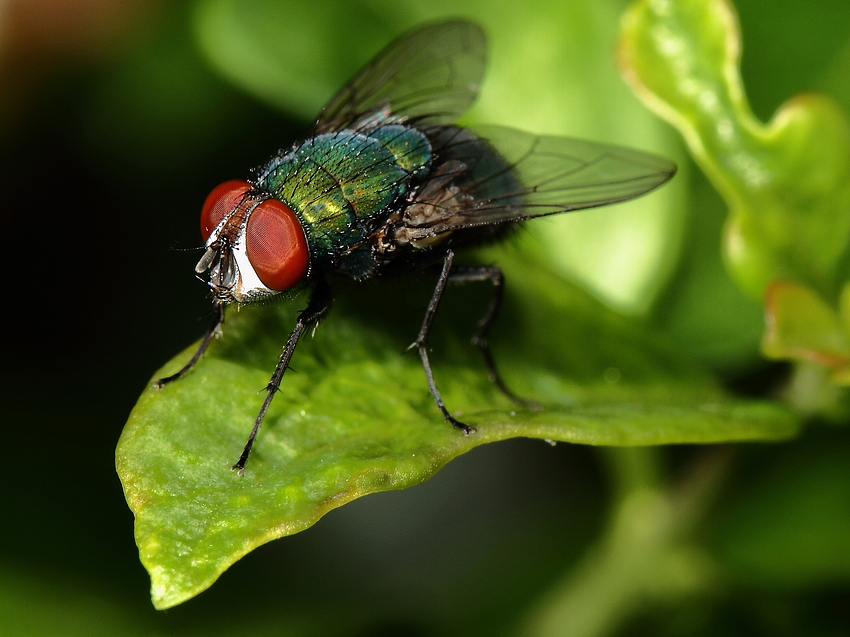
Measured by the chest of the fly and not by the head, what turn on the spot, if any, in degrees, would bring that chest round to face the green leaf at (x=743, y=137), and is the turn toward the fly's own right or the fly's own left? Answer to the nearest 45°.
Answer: approximately 135° to the fly's own left

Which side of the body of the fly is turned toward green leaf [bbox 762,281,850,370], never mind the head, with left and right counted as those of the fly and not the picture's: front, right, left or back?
back

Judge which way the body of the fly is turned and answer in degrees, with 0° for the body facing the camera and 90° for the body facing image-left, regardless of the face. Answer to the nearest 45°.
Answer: approximately 45°
